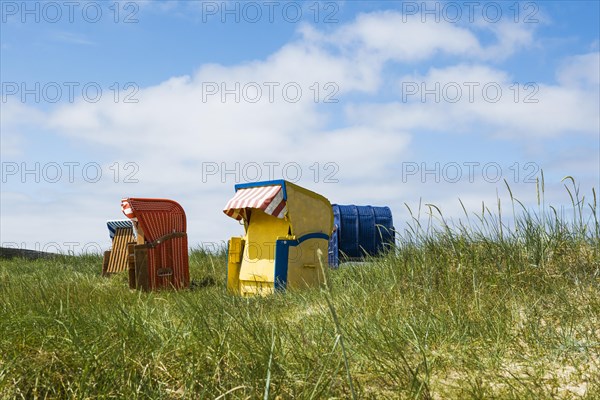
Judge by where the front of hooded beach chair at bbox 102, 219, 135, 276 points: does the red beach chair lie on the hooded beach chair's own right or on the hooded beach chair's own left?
on the hooded beach chair's own left

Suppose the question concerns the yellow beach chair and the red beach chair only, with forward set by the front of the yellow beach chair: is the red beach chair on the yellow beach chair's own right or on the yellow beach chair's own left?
on the yellow beach chair's own right

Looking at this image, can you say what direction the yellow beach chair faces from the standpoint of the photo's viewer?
facing the viewer and to the left of the viewer

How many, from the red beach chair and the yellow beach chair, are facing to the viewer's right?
0

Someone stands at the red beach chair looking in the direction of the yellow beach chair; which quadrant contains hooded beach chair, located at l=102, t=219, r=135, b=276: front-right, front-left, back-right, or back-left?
back-left

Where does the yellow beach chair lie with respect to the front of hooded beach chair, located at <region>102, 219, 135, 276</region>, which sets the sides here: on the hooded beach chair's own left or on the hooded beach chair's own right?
on the hooded beach chair's own left

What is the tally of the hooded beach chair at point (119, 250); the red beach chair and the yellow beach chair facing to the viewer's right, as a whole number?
0

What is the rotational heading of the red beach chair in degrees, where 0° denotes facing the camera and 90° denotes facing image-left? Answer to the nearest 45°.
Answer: approximately 90°

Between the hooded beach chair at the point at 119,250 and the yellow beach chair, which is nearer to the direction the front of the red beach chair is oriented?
the hooded beach chair

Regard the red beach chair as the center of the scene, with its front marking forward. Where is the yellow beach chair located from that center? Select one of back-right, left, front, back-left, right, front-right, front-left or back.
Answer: back-left
